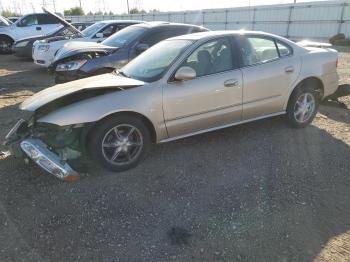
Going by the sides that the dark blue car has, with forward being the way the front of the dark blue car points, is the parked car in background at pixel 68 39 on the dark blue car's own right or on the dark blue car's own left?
on the dark blue car's own right

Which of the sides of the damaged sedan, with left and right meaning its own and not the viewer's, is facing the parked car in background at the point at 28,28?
right

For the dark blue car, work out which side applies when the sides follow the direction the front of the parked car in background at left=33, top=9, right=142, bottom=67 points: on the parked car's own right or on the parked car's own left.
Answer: on the parked car's own left

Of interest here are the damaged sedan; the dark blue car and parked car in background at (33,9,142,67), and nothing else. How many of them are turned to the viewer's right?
0

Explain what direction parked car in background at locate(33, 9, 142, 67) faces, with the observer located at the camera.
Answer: facing the viewer and to the left of the viewer

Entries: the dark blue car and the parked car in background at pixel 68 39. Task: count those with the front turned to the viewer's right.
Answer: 0

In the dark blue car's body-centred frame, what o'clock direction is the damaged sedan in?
The damaged sedan is roughly at 10 o'clock from the dark blue car.
